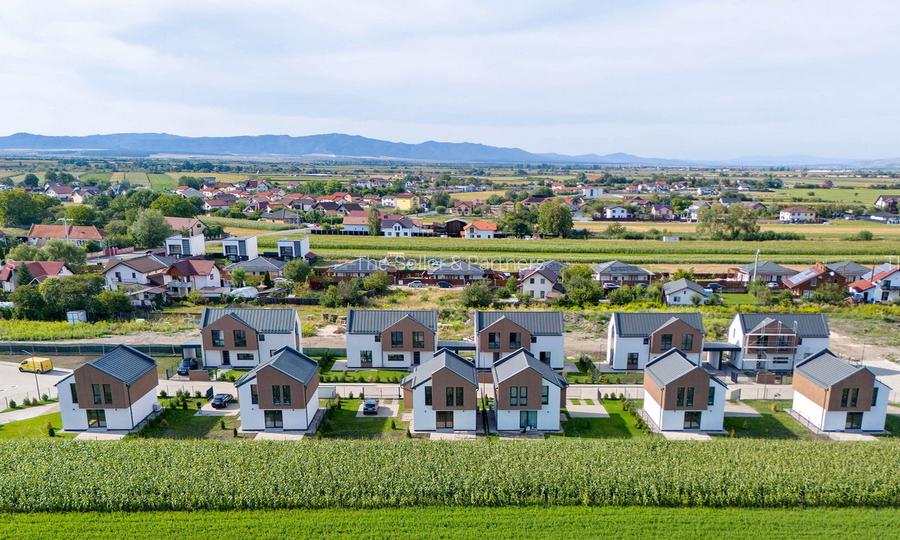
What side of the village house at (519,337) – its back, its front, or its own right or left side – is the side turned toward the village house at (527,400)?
front

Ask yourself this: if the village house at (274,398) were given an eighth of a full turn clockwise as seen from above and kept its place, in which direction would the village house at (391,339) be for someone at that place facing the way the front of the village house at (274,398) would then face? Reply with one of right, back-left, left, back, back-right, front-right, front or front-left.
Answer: back

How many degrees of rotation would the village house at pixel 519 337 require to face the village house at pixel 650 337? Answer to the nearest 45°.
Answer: approximately 90° to its left

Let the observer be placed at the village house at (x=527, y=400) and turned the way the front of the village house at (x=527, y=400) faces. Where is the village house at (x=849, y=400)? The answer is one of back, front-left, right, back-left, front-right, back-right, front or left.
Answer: left

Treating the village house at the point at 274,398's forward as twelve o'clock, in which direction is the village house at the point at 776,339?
the village house at the point at 776,339 is roughly at 9 o'clock from the village house at the point at 274,398.

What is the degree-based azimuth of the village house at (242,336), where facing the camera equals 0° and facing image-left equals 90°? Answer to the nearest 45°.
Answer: approximately 0°

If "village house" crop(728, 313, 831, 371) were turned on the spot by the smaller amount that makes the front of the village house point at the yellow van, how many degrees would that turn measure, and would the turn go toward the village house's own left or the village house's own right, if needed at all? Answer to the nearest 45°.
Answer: approximately 45° to the village house's own right

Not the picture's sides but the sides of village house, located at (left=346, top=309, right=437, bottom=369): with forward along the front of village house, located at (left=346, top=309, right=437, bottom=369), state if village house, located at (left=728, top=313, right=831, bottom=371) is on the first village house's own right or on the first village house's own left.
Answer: on the first village house's own left

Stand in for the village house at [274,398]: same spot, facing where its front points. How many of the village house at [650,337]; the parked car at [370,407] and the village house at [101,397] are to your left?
2

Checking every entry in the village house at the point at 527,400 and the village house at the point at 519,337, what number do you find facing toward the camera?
2
